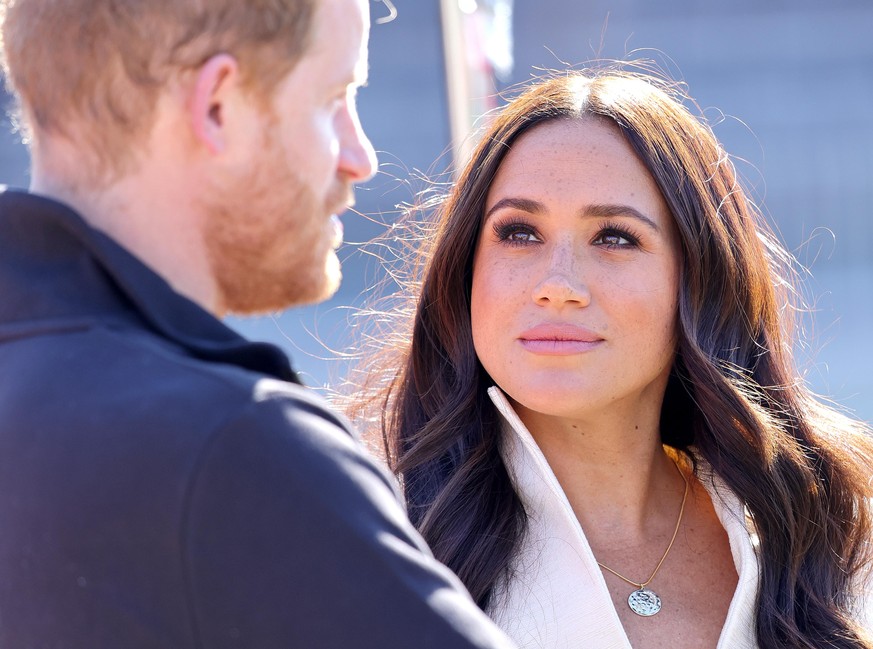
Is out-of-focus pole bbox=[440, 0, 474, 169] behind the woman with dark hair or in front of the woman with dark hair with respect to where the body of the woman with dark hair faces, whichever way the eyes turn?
behind

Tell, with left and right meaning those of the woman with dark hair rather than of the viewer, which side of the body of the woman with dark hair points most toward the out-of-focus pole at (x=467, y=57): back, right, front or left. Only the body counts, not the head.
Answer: back

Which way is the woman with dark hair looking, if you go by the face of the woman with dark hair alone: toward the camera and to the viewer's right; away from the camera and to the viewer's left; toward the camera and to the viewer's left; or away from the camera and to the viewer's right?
toward the camera and to the viewer's left

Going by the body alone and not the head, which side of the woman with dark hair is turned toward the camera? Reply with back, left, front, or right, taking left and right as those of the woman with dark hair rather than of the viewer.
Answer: front
